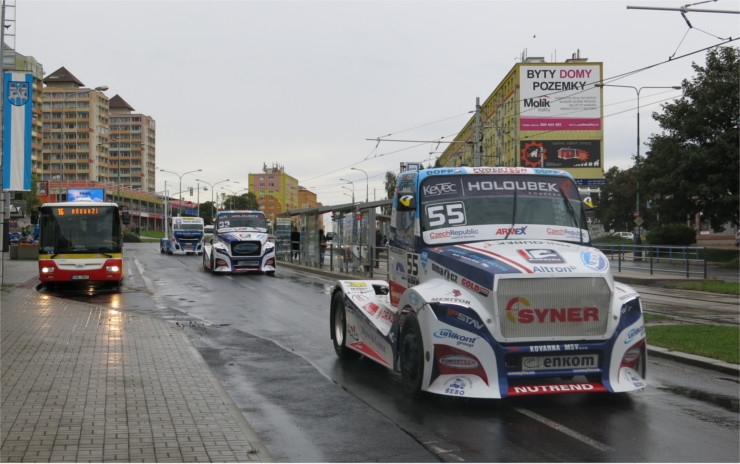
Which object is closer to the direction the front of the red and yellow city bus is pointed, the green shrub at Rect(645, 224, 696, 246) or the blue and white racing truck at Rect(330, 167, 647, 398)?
the blue and white racing truck

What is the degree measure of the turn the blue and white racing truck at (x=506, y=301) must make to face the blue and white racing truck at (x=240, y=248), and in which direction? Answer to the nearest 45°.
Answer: approximately 180°

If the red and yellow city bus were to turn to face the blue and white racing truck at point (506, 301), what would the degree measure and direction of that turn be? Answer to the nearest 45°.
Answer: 0° — it already faces it

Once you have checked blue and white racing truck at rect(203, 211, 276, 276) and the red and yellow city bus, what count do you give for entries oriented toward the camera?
2

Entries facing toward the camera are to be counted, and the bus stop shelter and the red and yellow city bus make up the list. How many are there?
1

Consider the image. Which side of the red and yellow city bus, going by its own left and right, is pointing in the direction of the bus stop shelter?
left

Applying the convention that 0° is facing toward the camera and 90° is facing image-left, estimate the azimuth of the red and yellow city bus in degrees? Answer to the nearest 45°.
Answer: approximately 0°

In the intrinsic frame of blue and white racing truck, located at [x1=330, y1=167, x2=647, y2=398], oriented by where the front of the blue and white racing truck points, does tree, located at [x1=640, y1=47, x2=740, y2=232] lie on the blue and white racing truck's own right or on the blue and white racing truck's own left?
on the blue and white racing truck's own left

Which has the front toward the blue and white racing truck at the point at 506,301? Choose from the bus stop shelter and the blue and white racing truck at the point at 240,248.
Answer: the blue and white racing truck at the point at 240,248
